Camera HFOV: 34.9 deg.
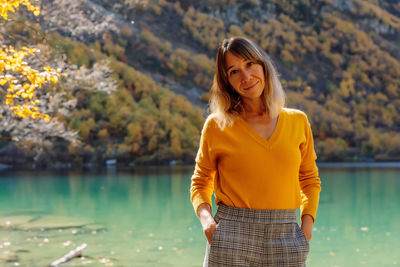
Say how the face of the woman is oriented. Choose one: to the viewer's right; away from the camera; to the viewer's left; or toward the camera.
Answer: toward the camera

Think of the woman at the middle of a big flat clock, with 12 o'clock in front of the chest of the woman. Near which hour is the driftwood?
The driftwood is roughly at 5 o'clock from the woman.

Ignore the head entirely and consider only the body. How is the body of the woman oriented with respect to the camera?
toward the camera
